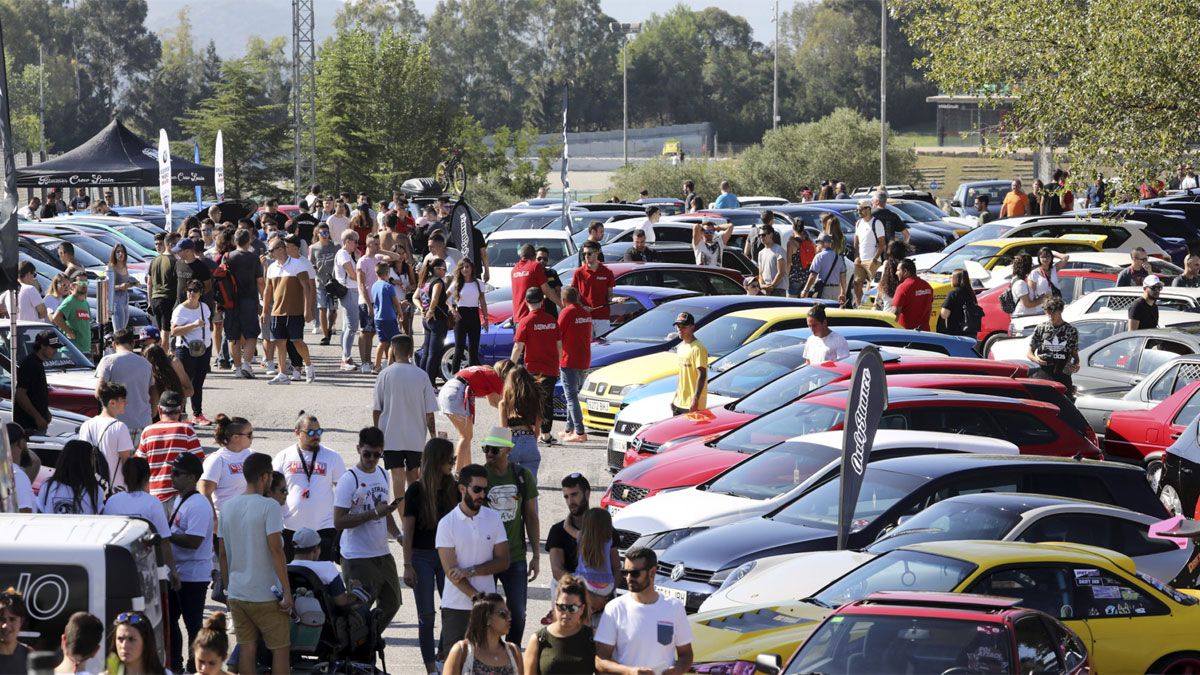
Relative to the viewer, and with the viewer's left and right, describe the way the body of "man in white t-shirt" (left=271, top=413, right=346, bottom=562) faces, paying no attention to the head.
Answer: facing the viewer

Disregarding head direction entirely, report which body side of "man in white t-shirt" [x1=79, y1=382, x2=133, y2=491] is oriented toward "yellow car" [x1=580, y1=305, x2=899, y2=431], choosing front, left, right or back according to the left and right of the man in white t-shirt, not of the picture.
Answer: front

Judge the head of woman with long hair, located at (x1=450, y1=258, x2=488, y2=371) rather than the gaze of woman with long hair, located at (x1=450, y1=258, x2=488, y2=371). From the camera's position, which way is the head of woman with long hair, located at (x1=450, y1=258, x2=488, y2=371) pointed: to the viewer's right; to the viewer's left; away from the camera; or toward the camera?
toward the camera

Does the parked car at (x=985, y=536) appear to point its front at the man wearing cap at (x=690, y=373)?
no

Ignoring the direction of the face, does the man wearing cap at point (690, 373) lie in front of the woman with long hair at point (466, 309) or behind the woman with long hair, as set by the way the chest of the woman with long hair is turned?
in front

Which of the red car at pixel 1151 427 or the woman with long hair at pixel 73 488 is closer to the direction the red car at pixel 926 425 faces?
the woman with long hair

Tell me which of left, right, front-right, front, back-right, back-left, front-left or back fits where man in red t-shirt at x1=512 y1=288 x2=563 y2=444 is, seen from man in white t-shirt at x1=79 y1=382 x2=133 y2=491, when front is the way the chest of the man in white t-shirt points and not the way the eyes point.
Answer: front

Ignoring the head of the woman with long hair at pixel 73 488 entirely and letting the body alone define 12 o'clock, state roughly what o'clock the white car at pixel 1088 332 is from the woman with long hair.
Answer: The white car is roughly at 2 o'clock from the woman with long hair.

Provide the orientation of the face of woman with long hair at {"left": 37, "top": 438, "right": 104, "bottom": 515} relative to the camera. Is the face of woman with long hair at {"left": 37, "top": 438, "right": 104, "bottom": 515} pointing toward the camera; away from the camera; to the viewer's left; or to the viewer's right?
away from the camera

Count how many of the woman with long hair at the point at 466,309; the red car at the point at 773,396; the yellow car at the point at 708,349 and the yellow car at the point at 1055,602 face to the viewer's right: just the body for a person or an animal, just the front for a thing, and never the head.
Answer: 0

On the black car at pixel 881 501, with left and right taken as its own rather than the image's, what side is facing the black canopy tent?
right

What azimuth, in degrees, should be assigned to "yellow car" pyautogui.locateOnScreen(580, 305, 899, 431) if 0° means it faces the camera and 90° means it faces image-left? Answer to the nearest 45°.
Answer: approximately 45°

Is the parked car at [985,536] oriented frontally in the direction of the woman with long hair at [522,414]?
no

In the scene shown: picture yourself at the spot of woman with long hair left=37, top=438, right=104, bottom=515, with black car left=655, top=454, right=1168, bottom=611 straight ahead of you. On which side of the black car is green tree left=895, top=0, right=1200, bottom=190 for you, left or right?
left

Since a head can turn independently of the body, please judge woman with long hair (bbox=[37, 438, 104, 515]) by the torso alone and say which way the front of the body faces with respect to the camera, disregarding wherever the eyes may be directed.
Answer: away from the camera

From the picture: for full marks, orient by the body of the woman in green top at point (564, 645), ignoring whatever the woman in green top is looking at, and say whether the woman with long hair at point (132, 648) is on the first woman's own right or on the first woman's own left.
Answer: on the first woman's own right

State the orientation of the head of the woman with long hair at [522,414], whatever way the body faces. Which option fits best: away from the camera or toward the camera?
away from the camera

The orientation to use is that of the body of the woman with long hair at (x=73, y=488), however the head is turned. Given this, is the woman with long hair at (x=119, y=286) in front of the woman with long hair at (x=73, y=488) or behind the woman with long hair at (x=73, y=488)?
in front
